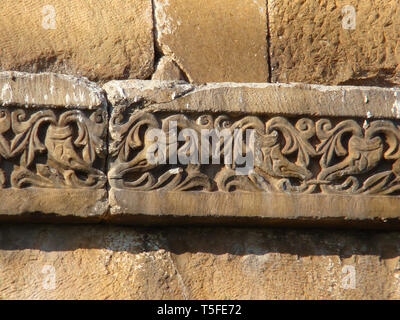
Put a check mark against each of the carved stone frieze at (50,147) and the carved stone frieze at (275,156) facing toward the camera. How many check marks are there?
2

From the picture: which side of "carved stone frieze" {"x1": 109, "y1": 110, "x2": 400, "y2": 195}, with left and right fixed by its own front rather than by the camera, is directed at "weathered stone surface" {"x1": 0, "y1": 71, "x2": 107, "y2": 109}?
right

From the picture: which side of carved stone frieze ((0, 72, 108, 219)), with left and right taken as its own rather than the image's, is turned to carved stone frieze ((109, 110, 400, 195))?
left

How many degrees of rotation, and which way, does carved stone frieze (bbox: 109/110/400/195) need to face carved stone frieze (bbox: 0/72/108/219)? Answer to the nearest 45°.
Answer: approximately 90° to its right

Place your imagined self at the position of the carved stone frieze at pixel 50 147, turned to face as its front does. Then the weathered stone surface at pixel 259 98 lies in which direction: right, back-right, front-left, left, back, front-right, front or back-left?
left

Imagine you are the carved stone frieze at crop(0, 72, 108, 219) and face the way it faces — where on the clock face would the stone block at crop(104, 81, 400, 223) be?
The stone block is roughly at 9 o'clock from the carved stone frieze.

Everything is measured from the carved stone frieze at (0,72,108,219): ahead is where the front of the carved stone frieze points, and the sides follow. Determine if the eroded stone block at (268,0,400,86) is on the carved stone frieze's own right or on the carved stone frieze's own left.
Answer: on the carved stone frieze's own left

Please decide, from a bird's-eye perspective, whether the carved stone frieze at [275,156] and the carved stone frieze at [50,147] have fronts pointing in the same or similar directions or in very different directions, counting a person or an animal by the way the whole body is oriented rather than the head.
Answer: same or similar directions

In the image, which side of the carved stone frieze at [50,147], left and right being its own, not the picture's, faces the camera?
front

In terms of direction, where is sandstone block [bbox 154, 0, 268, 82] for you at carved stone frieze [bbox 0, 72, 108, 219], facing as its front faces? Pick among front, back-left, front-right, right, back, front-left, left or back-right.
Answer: left

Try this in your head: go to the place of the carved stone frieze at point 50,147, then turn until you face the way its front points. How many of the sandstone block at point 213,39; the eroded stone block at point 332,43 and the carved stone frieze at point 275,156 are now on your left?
3
